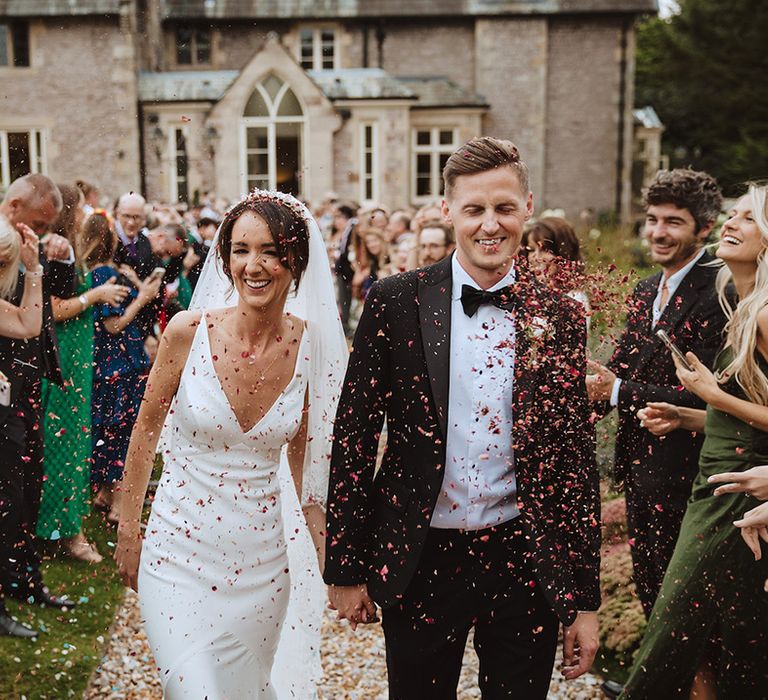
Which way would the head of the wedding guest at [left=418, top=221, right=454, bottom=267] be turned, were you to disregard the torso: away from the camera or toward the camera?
toward the camera

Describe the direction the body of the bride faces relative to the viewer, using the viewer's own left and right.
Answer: facing the viewer

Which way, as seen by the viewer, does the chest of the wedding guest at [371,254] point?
toward the camera

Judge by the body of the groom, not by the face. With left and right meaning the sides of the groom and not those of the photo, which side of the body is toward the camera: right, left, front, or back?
front

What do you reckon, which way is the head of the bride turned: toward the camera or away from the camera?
toward the camera

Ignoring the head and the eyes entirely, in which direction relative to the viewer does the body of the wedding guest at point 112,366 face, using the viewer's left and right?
facing to the right of the viewer

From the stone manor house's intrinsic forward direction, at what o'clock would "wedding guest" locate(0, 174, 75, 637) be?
The wedding guest is roughly at 12 o'clock from the stone manor house.

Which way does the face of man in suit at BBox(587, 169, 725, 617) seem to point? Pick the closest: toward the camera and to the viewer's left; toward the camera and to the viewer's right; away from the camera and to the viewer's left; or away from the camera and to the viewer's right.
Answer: toward the camera and to the viewer's left
